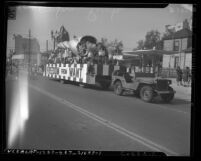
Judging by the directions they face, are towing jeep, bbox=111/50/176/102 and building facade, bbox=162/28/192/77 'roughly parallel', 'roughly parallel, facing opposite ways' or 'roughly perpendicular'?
roughly perpendicular

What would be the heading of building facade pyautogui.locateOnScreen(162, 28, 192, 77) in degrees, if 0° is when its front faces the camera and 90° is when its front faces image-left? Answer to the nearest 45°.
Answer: approximately 45°
